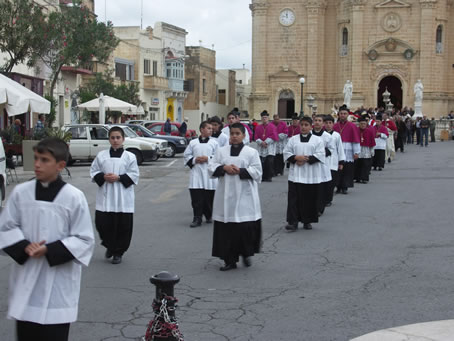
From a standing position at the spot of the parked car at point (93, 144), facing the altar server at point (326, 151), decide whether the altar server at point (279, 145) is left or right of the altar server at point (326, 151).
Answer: left

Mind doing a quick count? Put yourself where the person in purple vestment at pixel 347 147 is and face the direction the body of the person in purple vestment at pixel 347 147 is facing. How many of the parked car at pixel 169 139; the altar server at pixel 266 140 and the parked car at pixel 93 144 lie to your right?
3

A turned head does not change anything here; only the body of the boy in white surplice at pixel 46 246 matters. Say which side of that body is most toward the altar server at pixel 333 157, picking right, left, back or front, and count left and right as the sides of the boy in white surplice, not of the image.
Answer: back

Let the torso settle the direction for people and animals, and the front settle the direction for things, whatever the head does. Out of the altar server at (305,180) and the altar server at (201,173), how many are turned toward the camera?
2

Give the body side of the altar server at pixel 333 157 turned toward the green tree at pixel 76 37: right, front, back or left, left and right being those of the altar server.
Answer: right

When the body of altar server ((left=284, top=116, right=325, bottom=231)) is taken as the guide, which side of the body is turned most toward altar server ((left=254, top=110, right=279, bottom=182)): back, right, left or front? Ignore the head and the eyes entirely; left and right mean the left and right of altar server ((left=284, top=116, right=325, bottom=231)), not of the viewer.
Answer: back

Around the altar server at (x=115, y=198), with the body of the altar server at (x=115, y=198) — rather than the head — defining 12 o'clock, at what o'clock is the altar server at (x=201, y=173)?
the altar server at (x=201, y=173) is roughly at 7 o'clock from the altar server at (x=115, y=198).

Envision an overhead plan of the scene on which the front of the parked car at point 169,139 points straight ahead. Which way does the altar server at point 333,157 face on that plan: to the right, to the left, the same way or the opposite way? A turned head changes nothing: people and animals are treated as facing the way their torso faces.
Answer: to the right

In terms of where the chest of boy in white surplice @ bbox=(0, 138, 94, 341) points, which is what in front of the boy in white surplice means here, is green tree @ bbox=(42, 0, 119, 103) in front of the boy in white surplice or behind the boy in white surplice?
behind

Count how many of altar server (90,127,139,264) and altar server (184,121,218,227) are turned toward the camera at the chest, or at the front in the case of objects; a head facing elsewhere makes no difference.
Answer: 2

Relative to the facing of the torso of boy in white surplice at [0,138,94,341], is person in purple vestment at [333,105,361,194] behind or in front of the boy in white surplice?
behind
